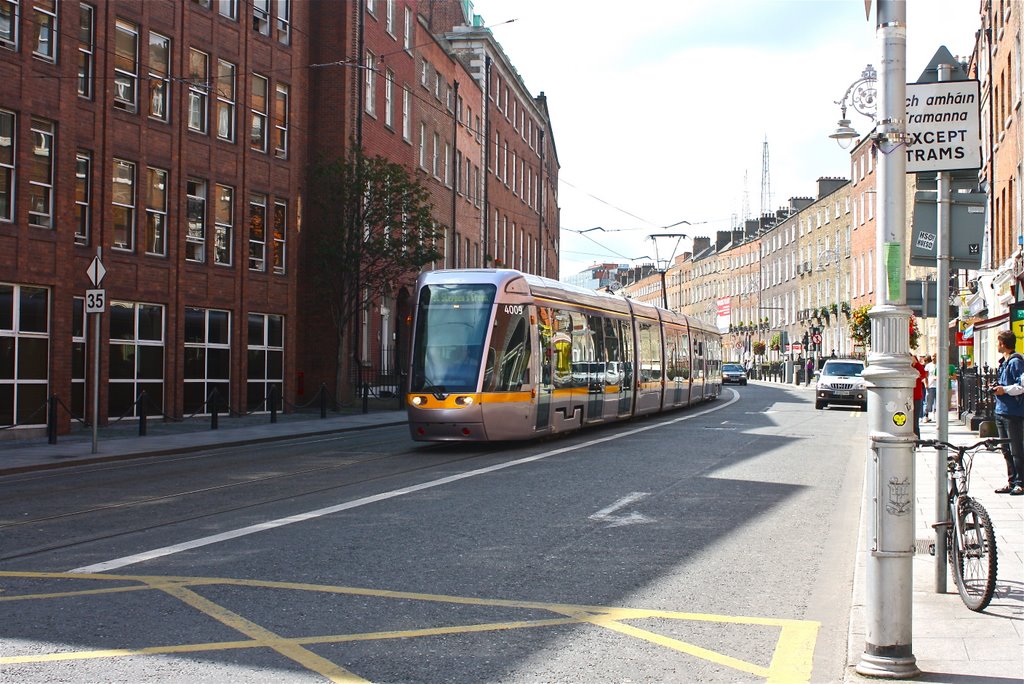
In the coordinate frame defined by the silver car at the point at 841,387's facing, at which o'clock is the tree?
The tree is roughly at 2 o'clock from the silver car.

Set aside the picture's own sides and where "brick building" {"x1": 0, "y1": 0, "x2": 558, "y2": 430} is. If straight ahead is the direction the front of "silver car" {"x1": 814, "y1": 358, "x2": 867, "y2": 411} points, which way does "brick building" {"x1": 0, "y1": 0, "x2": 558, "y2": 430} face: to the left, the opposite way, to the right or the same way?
to the left

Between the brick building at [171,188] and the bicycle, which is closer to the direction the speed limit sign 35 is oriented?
the bicycle

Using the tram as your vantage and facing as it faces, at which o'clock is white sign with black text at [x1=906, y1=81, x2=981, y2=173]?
The white sign with black text is roughly at 10 o'clock from the tram.
